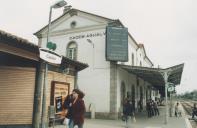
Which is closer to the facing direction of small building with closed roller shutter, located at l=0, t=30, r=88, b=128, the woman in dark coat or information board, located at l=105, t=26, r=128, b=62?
the woman in dark coat

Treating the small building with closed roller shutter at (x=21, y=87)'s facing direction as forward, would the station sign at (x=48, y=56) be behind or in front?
in front

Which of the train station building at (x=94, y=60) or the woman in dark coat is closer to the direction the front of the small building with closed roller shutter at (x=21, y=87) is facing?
the woman in dark coat

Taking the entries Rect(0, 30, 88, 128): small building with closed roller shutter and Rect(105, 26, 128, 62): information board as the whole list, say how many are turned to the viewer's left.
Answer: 0

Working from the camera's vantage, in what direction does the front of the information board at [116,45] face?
facing the viewer

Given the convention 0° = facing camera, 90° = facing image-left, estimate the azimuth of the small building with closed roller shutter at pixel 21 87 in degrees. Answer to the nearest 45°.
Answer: approximately 315°

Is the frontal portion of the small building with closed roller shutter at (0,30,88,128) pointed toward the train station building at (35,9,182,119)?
no

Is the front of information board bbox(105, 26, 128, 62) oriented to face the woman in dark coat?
yes

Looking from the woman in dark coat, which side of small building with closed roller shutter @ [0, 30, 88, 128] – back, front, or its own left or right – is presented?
front

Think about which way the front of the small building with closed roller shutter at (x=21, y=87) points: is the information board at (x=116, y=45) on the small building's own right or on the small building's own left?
on the small building's own left
